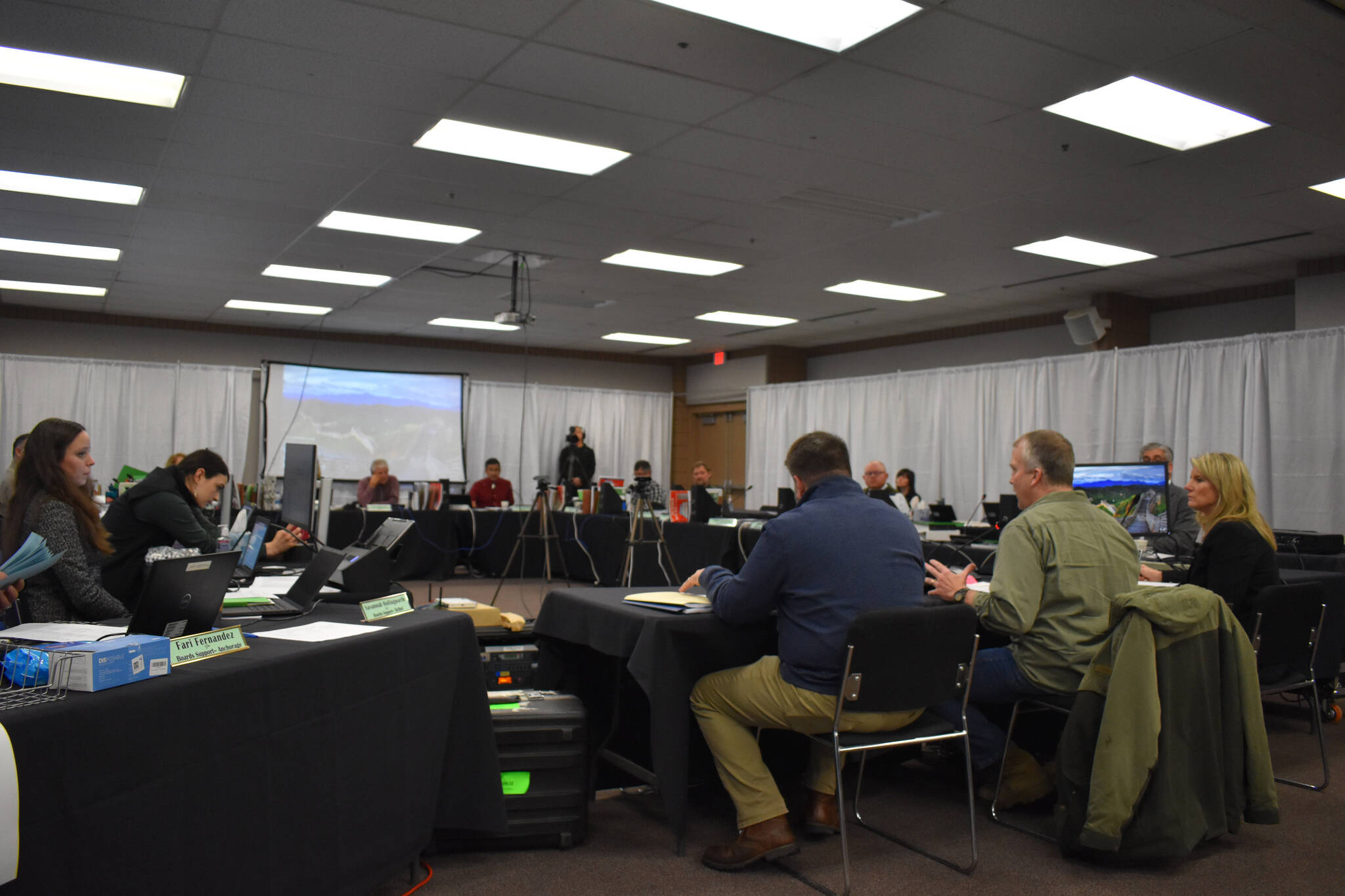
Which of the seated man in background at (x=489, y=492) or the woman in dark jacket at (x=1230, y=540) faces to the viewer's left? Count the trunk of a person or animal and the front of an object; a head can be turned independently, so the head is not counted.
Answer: the woman in dark jacket

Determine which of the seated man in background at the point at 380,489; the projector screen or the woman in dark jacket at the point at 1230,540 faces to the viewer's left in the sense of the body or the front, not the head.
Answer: the woman in dark jacket

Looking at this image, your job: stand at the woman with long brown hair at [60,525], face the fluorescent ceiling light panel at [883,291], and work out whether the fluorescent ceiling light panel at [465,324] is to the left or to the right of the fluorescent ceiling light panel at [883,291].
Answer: left

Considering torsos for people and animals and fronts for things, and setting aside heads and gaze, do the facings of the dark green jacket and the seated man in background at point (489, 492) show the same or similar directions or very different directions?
very different directions

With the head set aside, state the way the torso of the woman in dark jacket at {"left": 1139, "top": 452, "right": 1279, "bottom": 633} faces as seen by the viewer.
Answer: to the viewer's left

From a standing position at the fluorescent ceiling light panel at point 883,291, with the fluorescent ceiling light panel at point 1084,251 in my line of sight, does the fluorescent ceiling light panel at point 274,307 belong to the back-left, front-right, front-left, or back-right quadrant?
back-right

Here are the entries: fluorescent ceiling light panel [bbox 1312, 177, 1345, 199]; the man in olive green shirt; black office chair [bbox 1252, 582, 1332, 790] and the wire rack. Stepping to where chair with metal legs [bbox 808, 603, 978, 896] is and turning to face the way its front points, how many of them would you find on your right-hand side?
3

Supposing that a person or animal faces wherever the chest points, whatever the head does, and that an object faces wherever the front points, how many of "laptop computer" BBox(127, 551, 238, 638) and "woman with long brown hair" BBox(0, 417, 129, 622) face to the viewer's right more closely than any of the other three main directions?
1

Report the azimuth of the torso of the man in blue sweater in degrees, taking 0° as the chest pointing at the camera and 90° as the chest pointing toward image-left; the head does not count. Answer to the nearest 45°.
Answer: approximately 135°

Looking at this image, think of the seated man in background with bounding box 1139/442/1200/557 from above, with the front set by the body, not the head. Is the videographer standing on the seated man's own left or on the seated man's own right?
on the seated man's own right

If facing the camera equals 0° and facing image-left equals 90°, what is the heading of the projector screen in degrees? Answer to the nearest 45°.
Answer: approximately 0°

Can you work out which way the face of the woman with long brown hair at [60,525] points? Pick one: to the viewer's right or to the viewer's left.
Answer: to the viewer's right
